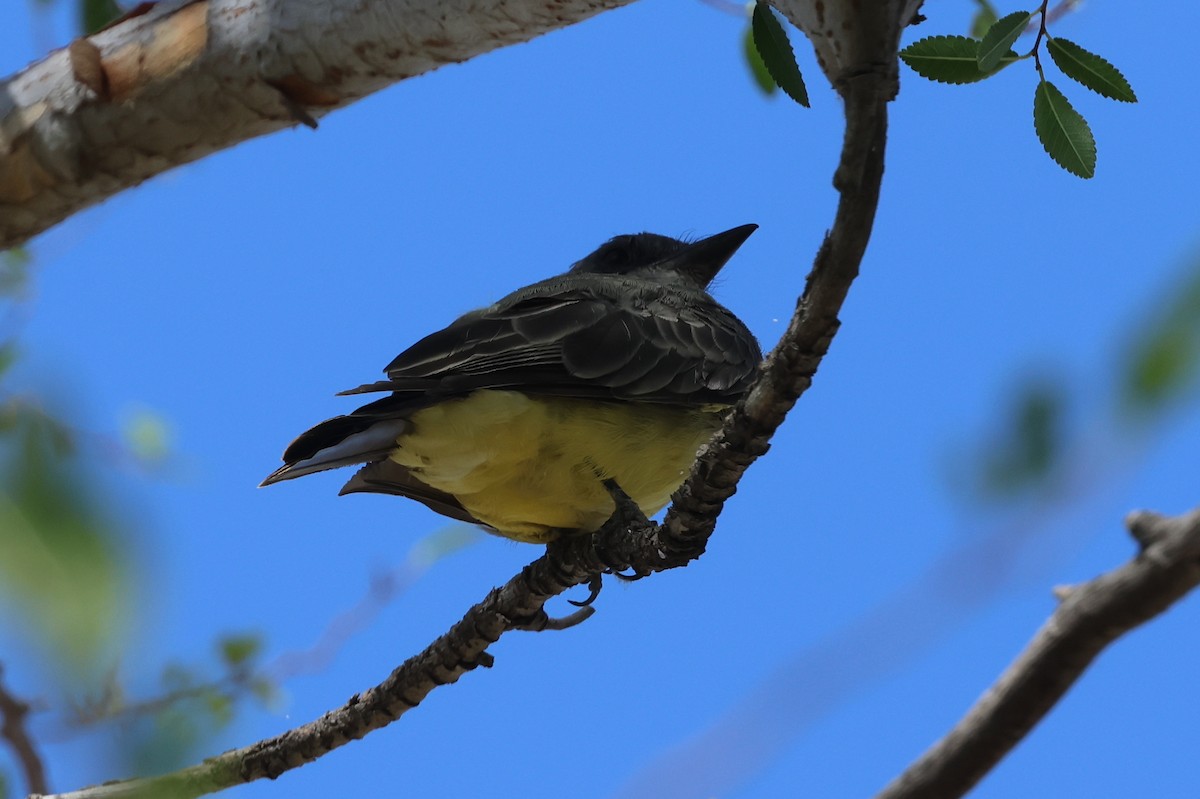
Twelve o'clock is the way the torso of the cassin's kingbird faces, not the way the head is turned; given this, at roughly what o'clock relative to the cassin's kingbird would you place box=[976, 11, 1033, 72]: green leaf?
The green leaf is roughly at 2 o'clock from the cassin's kingbird.

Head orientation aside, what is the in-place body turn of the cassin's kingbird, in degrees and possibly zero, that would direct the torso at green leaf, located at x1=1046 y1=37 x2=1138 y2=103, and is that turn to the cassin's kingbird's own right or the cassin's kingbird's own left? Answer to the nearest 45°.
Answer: approximately 45° to the cassin's kingbird's own right

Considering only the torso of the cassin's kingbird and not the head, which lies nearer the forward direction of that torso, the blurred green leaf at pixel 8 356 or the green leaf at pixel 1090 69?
the green leaf

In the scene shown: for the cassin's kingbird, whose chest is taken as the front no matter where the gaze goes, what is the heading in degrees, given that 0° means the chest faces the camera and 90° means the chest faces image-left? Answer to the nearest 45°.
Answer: approximately 270°

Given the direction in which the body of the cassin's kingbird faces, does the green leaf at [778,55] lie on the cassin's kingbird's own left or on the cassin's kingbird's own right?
on the cassin's kingbird's own right

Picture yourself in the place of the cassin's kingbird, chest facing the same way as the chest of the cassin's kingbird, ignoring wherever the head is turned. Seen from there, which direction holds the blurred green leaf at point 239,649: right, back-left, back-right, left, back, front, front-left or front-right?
back
